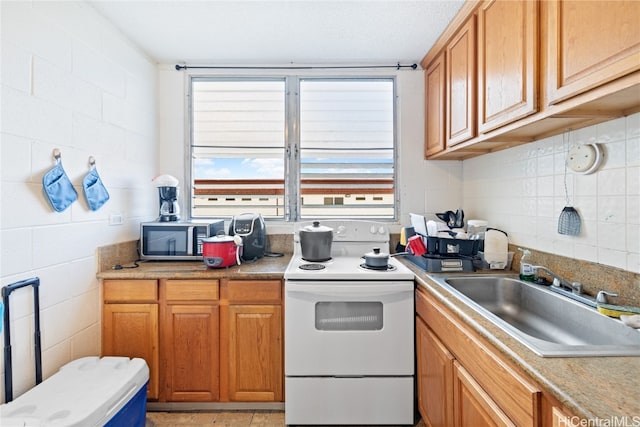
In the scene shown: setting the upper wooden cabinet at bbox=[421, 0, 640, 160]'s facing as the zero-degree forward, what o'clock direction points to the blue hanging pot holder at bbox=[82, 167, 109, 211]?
The blue hanging pot holder is roughly at 1 o'clock from the upper wooden cabinet.

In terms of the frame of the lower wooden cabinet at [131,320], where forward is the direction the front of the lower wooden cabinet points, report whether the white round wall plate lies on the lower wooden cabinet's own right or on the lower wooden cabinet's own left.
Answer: on the lower wooden cabinet's own left

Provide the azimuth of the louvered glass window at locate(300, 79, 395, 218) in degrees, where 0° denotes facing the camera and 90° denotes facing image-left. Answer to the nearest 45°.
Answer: approximately 0°

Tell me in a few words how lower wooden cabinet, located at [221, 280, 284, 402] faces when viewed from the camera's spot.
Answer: facing the viewer

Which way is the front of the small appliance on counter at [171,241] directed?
toward the camera

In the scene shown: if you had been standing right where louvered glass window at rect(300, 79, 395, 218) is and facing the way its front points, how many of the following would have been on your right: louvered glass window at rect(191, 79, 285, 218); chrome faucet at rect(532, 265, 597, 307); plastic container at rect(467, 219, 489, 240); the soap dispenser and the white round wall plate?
1

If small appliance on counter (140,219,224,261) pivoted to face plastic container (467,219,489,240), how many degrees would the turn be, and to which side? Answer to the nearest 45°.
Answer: approximately 45° to its left

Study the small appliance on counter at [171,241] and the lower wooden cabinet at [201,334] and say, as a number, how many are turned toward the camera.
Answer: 2

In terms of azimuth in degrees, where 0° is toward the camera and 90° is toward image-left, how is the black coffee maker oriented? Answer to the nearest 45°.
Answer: approximately 0°

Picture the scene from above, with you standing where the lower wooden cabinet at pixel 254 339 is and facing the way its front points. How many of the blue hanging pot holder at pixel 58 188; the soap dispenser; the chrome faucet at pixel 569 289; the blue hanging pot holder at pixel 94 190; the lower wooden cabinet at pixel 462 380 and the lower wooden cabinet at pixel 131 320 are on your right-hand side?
3

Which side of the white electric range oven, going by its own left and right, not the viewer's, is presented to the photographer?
front

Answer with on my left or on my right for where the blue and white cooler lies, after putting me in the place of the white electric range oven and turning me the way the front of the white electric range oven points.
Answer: on my right

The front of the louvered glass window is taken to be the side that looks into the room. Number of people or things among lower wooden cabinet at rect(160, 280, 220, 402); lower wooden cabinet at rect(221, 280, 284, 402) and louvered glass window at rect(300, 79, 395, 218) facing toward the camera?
3
